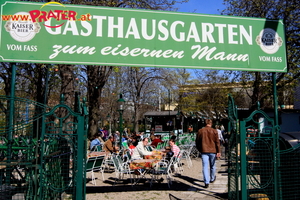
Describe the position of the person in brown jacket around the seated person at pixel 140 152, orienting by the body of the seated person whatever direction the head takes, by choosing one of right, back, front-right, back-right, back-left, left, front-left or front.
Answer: front-right

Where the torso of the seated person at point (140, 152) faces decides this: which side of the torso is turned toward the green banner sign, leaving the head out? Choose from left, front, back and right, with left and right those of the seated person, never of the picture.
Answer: right

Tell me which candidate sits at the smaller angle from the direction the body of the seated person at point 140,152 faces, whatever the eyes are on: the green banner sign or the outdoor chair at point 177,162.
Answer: the outdoor chair

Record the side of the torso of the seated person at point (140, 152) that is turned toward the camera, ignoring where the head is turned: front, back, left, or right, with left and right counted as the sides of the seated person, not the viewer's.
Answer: right

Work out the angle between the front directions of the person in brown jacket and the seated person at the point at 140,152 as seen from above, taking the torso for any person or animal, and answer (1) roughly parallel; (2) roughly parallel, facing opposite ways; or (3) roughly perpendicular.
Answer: roughly perpendicular

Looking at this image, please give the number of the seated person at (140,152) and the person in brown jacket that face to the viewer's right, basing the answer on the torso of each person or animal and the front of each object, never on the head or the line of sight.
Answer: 1

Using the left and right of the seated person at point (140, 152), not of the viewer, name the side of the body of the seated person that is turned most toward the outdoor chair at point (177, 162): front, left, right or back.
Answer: front
